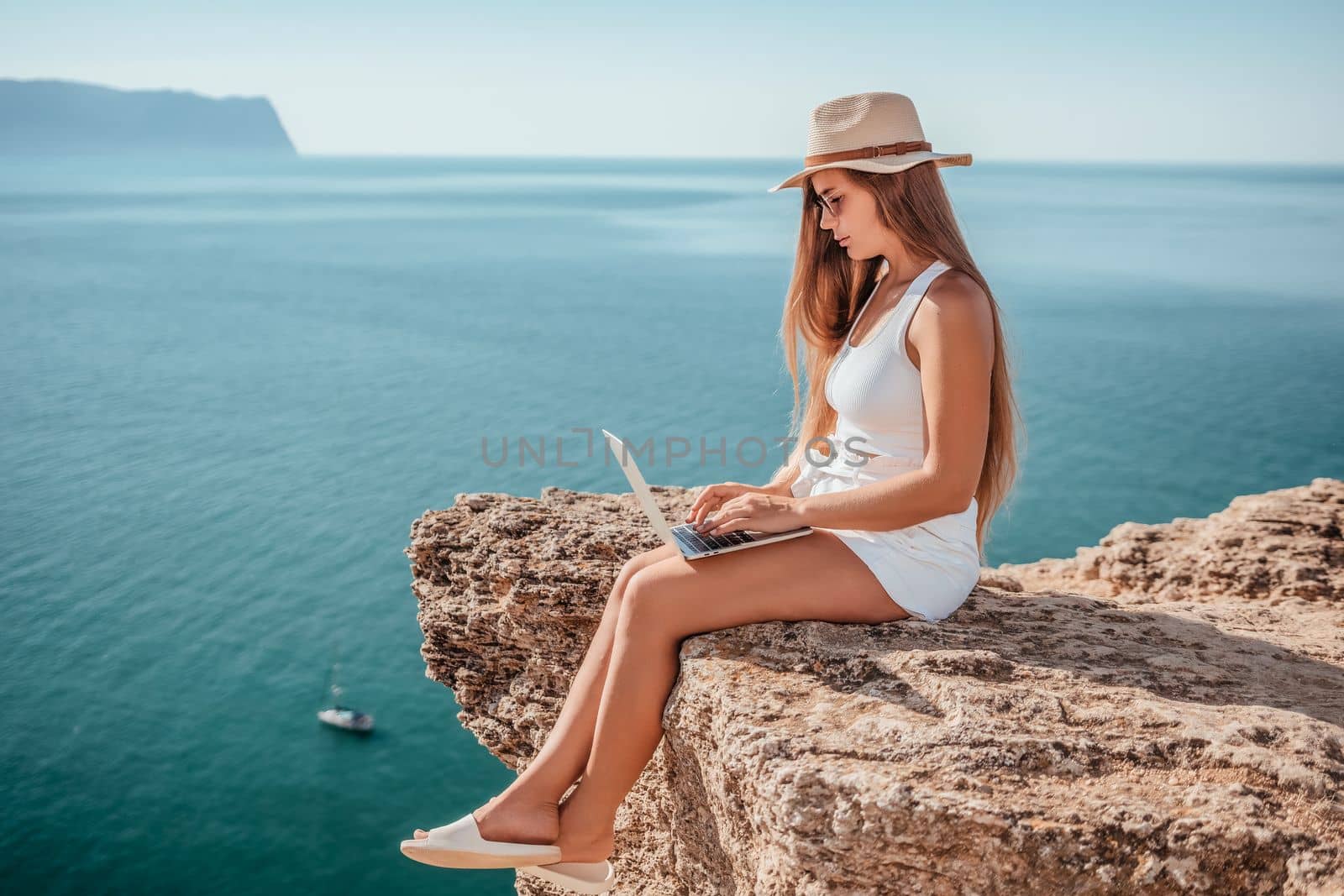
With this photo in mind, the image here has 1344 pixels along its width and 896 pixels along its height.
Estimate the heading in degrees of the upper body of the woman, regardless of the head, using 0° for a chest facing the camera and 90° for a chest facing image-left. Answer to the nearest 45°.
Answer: approximately 90°

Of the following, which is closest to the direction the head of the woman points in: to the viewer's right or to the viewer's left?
to the viewer's left

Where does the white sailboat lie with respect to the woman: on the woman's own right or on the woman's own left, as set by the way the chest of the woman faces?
on the woman's own right
